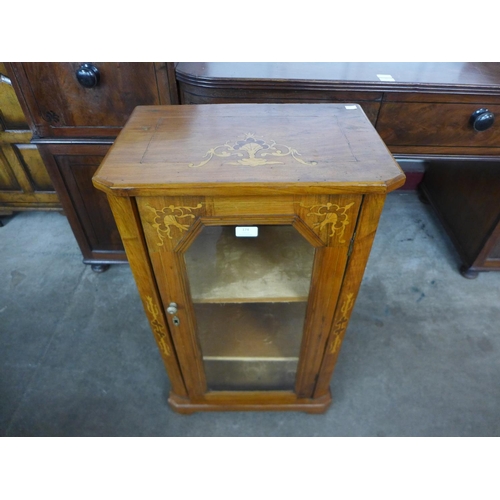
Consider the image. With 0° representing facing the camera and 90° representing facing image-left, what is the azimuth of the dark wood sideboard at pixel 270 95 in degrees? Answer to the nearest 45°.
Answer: approximately 0°

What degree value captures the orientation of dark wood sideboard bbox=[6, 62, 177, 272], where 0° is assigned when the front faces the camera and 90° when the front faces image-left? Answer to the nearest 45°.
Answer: approximately 0°

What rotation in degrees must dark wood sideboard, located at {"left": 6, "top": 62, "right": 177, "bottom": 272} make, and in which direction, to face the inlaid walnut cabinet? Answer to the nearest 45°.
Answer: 0° — it already faces it

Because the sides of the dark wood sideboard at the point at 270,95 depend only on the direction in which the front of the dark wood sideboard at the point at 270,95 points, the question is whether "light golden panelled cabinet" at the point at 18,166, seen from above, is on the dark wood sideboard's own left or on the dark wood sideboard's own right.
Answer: on the dark wood sideboard's own right
